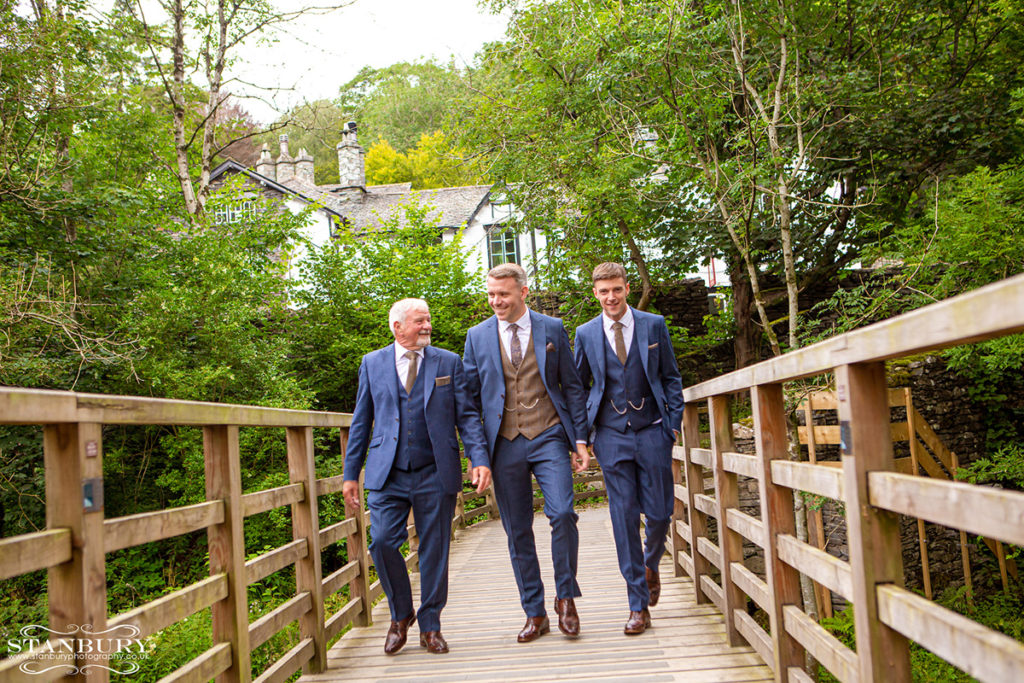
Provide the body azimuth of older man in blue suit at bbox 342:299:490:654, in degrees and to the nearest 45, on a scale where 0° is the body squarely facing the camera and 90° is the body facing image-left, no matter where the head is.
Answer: approximately 0°

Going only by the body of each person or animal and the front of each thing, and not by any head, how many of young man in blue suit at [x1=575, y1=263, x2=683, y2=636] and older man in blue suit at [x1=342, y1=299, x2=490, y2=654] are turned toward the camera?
2

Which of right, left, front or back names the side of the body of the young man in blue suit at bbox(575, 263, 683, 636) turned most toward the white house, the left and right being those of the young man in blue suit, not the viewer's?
back

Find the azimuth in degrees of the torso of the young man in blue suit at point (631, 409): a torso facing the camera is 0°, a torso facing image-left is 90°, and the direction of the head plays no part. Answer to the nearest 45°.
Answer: approximately 0°

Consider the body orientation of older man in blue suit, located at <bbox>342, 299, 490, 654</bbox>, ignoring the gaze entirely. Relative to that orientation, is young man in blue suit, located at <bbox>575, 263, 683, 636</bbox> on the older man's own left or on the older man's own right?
on the older man's own left

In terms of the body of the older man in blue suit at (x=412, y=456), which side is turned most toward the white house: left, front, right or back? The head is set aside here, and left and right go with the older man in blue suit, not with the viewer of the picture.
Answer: back
